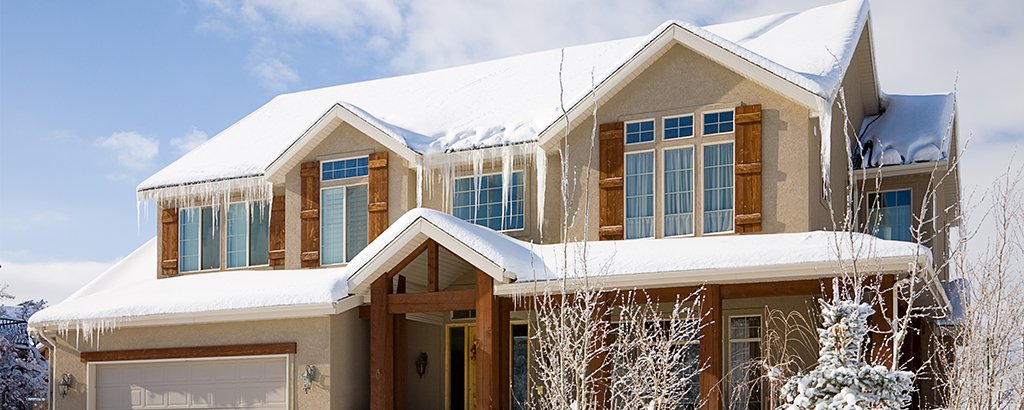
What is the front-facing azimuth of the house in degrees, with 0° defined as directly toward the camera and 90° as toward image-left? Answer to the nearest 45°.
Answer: approximately 45°

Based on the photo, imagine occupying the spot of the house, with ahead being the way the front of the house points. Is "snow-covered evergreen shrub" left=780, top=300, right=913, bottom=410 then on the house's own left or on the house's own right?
on the house's own left
